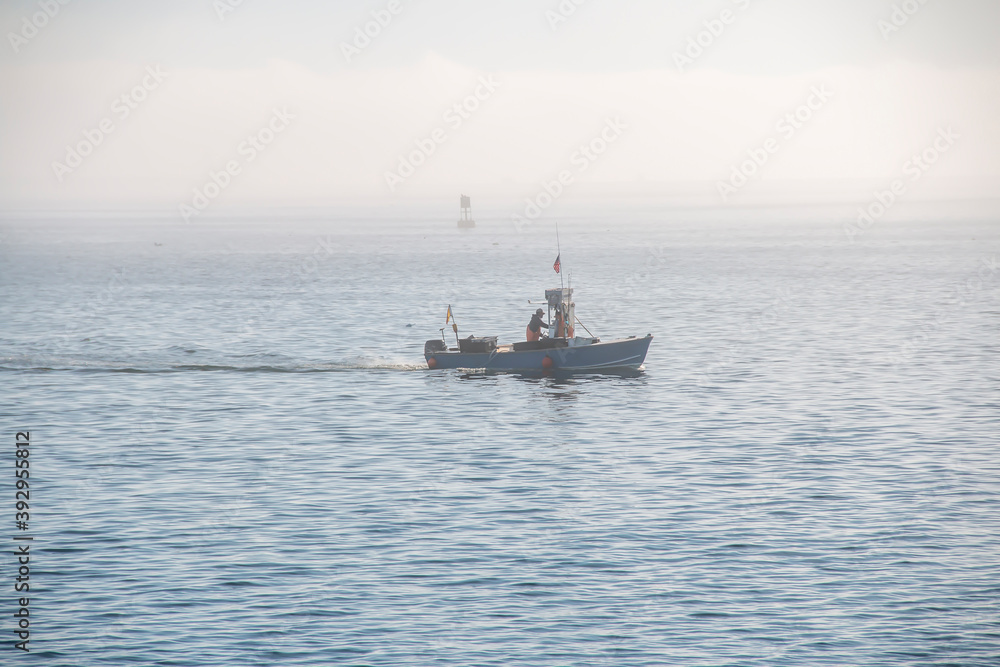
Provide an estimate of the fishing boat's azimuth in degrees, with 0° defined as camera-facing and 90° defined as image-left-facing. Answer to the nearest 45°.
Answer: approximately 270°

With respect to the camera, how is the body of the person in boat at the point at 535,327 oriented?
to the viewer's right

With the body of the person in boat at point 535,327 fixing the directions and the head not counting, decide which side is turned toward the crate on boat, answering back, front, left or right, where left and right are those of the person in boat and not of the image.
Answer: back
